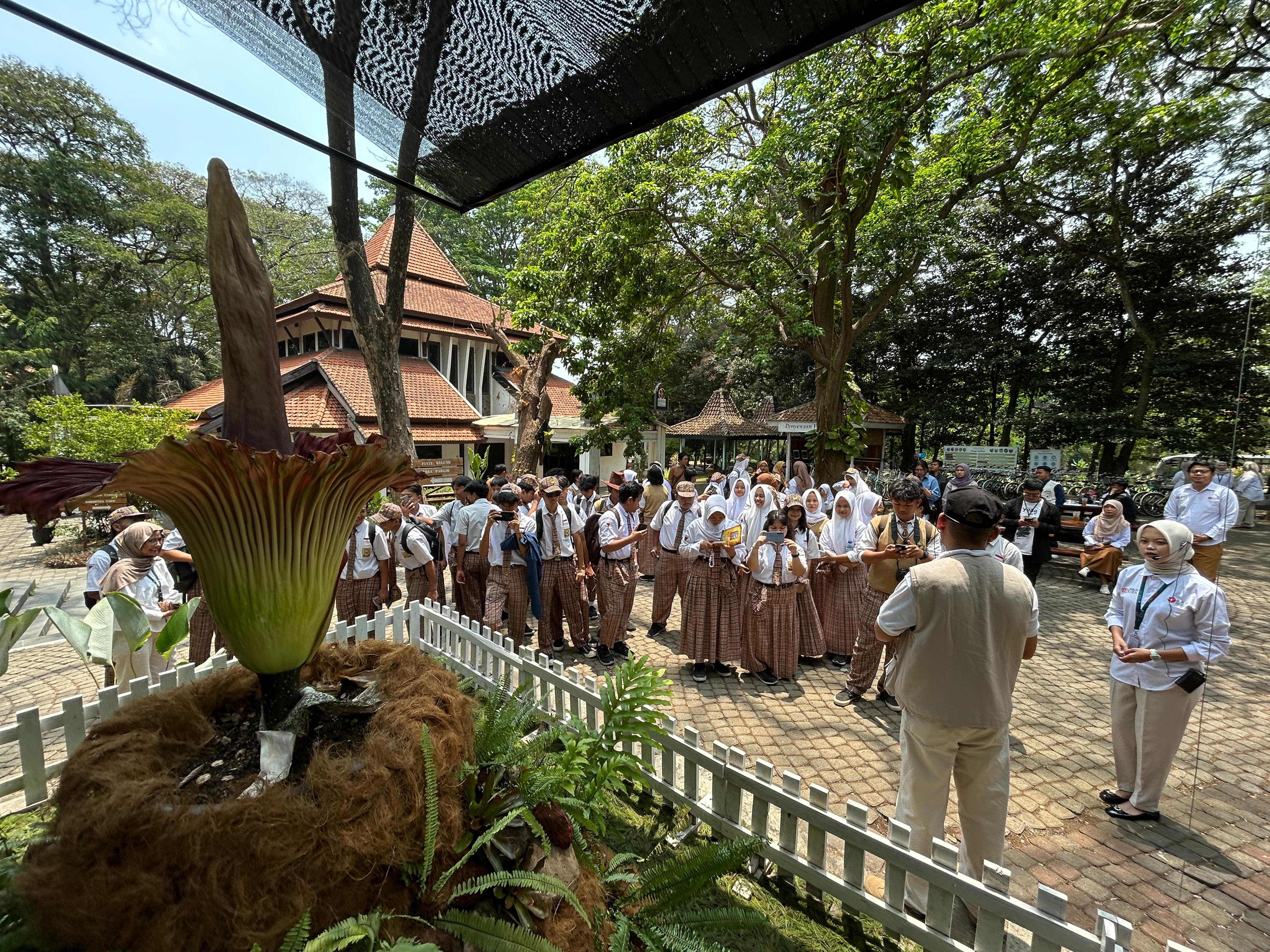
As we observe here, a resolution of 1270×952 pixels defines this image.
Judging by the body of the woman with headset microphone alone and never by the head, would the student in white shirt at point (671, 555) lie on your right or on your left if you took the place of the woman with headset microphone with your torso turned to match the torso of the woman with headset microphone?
on your right

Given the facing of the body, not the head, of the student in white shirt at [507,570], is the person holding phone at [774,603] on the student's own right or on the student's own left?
on the student's own left

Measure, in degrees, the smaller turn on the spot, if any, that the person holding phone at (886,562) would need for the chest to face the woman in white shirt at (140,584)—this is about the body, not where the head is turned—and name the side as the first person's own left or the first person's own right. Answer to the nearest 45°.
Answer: approximately 45° to the first person's own right

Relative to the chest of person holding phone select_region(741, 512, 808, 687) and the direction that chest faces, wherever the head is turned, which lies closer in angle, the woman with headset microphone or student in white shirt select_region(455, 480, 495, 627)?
the woman with headset microphone

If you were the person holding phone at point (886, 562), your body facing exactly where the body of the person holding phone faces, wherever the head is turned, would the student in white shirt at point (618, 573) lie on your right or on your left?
on your right

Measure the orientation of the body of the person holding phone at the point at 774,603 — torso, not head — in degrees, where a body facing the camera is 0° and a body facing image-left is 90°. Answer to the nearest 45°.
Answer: approximately 0°

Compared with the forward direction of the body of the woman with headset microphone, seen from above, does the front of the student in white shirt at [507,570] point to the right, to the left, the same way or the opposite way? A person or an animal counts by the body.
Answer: to the left
